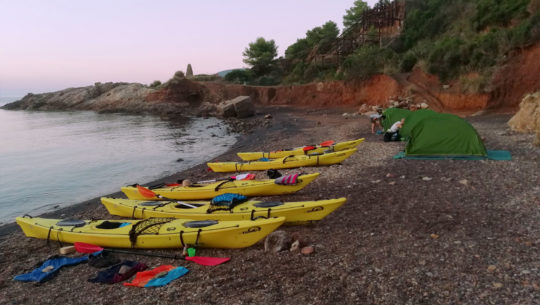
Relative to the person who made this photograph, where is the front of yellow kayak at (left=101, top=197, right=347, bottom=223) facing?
facing to the right of the viewer

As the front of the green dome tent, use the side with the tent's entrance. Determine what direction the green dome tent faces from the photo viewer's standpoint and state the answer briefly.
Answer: facing to the left of the viewer

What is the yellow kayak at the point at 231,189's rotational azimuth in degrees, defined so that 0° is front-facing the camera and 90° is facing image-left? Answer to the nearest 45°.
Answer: approximately 270°

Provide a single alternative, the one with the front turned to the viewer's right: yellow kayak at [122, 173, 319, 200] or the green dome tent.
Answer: the yellow kayak

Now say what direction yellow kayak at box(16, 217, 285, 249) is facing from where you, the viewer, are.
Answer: facing to the right of the viewer
